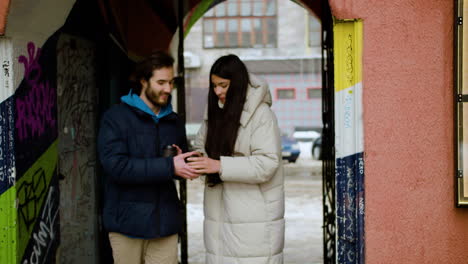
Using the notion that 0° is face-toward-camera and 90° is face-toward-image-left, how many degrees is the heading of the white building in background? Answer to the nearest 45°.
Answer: approximately 0°

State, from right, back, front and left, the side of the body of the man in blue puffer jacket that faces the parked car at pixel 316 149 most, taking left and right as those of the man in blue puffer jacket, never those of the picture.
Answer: left

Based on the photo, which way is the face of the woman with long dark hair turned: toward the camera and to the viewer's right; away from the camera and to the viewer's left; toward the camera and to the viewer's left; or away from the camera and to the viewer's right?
toward the camera and to the viewer's left

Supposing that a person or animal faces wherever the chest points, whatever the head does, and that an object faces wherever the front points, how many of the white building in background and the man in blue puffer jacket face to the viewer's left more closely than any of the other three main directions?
0

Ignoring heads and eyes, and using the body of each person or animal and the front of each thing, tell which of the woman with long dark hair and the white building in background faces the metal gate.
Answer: the white building in background

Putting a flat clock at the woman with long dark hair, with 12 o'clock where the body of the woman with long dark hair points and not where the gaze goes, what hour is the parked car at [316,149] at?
The parked car is roughly at 5 o'clock from the woman with long dark hair.

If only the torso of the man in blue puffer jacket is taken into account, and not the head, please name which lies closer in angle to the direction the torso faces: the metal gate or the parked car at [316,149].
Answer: the metal gate

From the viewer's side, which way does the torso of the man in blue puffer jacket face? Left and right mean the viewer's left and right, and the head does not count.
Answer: facing the viewer and to the right of the viewer

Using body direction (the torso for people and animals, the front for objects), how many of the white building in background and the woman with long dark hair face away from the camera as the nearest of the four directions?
0

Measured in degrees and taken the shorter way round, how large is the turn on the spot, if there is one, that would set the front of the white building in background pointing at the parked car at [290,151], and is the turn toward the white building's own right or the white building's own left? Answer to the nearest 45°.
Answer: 0° — it already faces it

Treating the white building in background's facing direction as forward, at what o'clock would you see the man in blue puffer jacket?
The man in blue puffer jacket is roughly at 12 o'clock from the white building in background.

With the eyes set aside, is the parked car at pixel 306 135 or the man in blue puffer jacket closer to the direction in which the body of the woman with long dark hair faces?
the man in blue puffer jacket

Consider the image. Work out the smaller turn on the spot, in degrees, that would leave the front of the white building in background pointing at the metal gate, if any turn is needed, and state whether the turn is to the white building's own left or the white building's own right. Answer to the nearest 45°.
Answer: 0° — it already faces it

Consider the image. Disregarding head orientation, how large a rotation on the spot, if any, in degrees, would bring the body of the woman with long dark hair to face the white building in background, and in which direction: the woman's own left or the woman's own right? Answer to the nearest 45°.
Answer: approximately 135° to the woman's own right

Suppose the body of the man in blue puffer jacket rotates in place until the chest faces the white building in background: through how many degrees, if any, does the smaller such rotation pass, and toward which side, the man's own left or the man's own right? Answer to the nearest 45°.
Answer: approximately 135° to the man's own left

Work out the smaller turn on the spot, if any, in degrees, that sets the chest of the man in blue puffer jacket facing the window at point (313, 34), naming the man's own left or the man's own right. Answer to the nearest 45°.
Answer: approximately 135° to the man's own left

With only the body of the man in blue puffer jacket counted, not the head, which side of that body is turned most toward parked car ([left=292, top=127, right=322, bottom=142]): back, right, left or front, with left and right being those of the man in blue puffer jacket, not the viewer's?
left

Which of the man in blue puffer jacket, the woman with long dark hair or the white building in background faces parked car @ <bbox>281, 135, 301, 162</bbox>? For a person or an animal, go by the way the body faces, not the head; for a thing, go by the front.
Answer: the white building in background

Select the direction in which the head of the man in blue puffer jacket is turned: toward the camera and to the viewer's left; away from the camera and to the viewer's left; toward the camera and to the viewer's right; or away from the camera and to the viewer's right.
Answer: toward the camera and to the viewer's right
